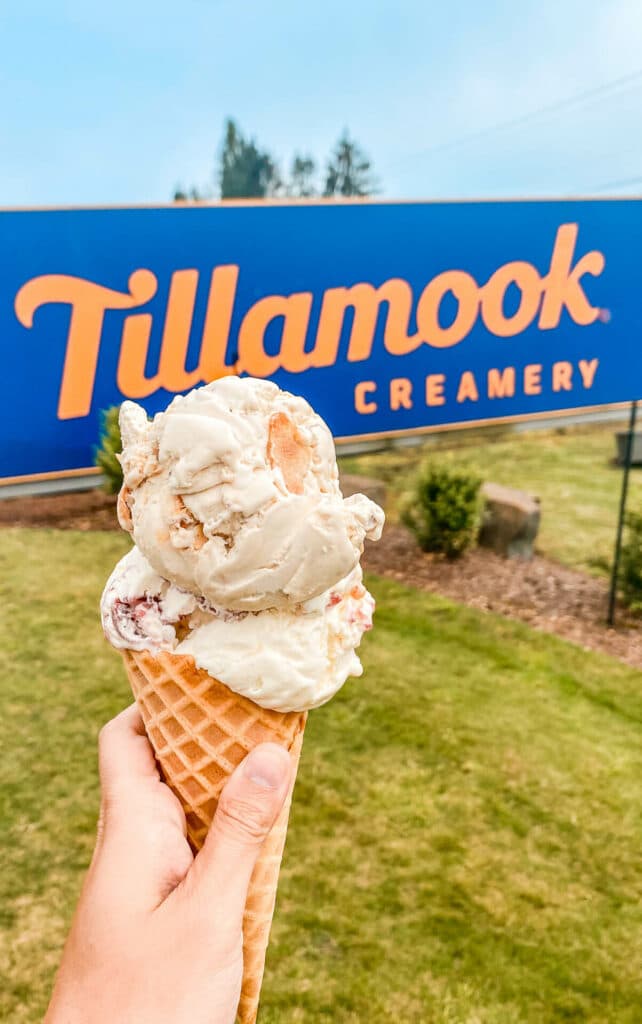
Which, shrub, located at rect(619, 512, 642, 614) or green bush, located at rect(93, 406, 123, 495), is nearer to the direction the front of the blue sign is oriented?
the shrub

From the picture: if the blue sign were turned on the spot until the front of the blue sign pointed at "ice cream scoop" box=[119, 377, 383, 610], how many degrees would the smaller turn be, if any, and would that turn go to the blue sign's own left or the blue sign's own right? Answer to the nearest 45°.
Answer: approximately 45° to the blue sign's own right

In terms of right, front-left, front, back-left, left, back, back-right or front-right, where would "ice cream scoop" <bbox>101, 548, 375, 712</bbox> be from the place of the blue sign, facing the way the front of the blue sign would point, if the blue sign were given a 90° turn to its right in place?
front-left

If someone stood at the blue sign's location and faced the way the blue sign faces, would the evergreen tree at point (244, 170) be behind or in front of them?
behind

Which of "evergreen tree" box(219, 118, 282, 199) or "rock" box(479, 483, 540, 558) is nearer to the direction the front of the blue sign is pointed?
the rock

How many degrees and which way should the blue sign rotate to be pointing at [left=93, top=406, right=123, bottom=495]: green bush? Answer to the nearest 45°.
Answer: approximately 135° to its right

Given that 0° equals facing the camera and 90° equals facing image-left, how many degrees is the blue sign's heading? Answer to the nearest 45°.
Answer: approximately 315°

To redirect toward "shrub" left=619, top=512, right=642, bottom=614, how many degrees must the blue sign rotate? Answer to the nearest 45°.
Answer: approximately 45° to its left
